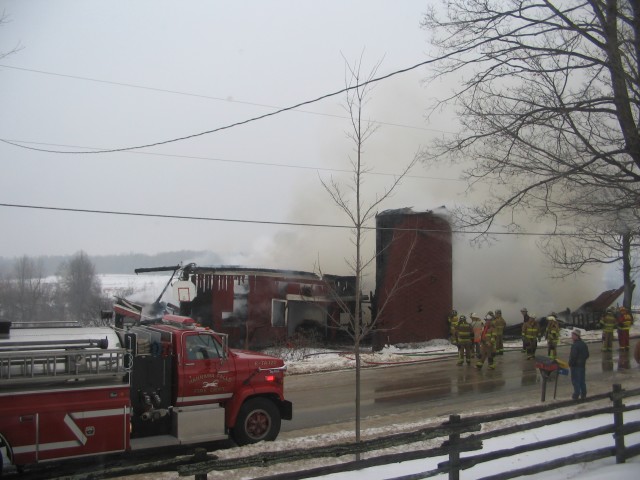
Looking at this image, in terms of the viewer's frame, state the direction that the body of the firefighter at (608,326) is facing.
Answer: away from the camera

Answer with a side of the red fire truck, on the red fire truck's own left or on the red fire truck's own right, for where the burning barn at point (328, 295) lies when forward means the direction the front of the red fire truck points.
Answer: on the red fire truck's own left

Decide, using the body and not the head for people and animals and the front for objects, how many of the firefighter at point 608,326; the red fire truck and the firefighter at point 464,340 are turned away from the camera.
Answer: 2

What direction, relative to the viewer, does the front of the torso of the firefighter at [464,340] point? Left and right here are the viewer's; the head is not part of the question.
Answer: facing away from the viewer

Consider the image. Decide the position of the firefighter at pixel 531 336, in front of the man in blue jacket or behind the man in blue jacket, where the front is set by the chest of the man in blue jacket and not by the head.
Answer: in front

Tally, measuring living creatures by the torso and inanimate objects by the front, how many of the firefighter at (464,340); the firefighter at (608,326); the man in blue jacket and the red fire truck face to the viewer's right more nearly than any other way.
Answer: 1

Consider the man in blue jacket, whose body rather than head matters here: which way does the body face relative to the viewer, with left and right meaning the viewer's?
facing away from the viewer and to the left of the viewer

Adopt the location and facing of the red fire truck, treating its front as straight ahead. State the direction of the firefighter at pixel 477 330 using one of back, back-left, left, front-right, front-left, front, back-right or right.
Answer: front-left

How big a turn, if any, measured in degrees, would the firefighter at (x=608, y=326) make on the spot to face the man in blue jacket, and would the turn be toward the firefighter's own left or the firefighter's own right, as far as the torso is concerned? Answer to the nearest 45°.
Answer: approximately 180°

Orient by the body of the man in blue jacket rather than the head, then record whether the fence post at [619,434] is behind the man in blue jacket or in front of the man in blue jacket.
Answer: behind

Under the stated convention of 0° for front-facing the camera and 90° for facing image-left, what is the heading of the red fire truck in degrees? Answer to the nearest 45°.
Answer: approximately 270°
